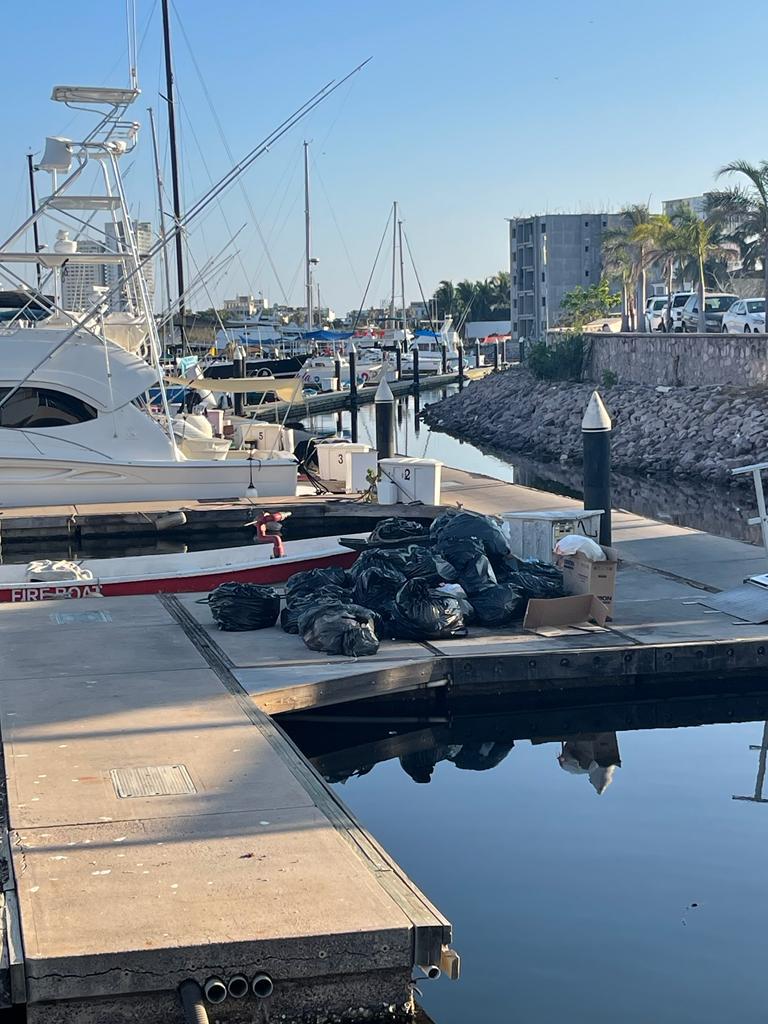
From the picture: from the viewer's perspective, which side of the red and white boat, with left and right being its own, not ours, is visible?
right

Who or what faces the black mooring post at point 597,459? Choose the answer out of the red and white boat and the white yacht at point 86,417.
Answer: the red and white boat

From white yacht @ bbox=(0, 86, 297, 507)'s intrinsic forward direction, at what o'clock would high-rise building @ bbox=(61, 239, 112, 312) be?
The high-rise building is roughly at 3 o'clock from the white yacht.

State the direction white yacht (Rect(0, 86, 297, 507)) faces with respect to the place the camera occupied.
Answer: facing to the left of the viewer

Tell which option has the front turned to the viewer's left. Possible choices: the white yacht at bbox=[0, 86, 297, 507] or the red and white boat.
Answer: the white yacht

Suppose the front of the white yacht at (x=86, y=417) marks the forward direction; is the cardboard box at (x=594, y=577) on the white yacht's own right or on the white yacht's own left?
on the white yacht's own left

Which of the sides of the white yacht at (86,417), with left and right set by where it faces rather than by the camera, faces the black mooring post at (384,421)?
back

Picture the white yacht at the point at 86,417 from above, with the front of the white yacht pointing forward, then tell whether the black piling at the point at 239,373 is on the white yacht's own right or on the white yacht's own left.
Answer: on the white yacht's own right

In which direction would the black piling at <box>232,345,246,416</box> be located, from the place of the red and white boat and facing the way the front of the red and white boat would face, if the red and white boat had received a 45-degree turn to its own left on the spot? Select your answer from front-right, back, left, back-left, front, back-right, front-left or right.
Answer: front-left
